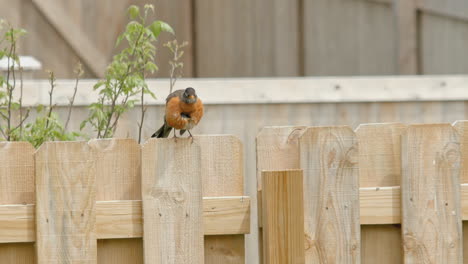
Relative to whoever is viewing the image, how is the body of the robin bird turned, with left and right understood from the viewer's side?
facing the viewer and to the right of the viewer

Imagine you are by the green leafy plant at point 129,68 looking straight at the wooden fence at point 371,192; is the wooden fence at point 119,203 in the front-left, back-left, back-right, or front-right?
front-right
